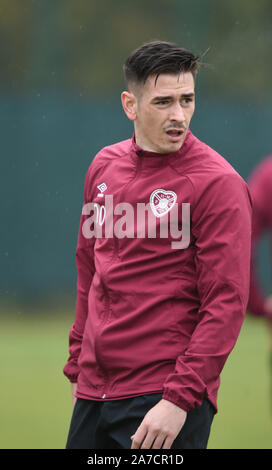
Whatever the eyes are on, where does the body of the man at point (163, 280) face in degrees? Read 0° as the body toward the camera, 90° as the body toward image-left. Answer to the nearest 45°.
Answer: approximately 45°

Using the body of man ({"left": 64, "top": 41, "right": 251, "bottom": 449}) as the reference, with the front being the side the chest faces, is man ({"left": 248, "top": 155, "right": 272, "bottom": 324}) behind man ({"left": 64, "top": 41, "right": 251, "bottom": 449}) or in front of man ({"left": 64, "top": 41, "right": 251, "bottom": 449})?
behind

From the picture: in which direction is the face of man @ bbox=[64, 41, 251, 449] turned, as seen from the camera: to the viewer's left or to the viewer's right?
to the viewer's right
